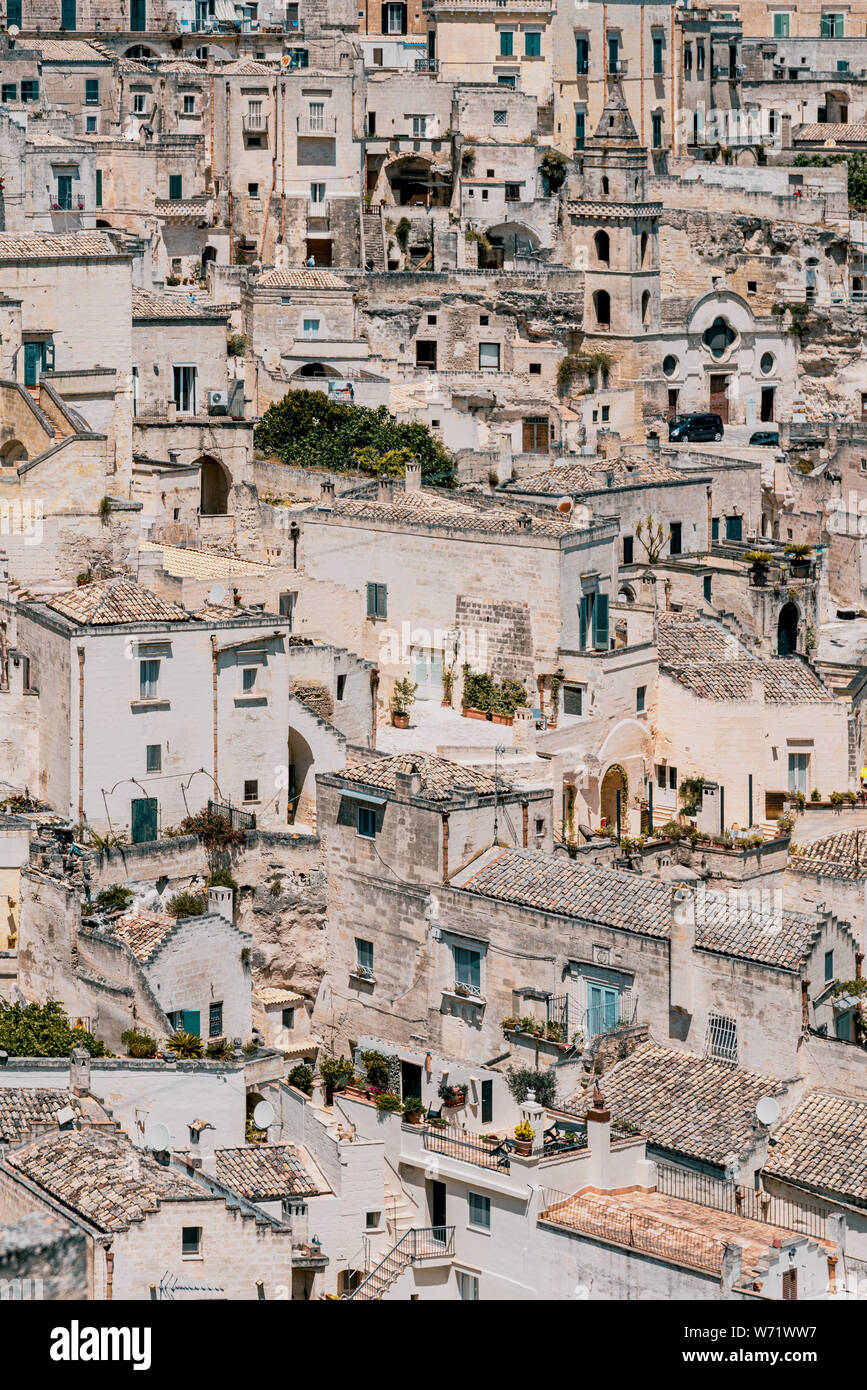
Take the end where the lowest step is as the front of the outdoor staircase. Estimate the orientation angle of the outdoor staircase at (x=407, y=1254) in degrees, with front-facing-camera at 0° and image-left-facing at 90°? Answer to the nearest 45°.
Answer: approximately 45°

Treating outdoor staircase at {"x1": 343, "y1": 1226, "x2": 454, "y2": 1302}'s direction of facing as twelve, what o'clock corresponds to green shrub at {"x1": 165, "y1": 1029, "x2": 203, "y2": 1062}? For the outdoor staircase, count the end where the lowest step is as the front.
The green shrub is roughly at 3 o'clock from the outdoor staircase.

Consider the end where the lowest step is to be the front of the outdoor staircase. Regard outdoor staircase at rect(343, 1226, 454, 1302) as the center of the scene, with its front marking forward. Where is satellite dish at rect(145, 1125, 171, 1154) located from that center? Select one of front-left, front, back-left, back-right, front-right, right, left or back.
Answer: front-right

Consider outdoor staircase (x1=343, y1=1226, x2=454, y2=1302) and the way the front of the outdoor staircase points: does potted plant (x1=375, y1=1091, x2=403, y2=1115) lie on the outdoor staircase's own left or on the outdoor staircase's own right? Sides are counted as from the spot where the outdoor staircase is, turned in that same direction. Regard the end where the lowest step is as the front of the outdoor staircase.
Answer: on the outdoor staircase's own right

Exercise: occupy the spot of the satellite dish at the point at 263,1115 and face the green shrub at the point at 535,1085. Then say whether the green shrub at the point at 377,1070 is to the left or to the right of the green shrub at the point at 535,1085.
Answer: left

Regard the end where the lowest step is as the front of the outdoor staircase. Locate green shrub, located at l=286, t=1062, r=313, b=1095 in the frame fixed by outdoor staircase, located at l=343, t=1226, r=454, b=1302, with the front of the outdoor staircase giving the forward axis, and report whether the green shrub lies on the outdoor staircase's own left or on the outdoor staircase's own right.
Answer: on the outdoor staircase's own right

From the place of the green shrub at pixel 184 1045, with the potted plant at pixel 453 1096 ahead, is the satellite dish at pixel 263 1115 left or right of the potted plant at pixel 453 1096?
right

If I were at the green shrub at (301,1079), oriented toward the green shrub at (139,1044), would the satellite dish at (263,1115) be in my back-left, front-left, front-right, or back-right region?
front-left

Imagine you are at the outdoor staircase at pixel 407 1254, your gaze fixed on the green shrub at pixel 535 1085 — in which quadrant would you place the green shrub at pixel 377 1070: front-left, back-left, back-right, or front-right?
front-left
